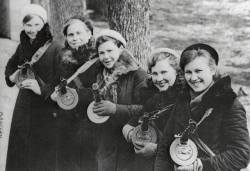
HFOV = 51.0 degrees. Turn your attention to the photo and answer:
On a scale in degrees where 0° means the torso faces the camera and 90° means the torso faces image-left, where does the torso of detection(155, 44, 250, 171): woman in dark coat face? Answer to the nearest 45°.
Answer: approximately 45°

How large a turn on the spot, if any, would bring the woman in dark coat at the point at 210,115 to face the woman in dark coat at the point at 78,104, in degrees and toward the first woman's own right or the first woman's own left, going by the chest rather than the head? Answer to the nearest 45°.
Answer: approximately 45° to the first woman's own right

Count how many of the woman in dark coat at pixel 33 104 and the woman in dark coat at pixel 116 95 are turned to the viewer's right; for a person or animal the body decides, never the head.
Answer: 0

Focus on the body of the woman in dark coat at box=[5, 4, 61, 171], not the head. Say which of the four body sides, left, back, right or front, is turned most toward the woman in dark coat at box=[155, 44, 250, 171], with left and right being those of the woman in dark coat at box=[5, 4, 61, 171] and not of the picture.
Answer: left

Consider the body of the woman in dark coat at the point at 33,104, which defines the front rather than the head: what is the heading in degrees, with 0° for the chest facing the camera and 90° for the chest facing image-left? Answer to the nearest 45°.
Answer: approximately 45°

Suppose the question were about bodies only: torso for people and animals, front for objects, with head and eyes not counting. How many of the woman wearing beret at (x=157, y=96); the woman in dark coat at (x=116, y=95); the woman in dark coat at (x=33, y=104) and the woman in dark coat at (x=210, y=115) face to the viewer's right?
0

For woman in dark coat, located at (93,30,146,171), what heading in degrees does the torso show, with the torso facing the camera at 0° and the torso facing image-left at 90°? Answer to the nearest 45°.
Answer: approximately 45°

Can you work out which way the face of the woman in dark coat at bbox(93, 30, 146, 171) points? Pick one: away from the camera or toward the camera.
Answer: toward the camera

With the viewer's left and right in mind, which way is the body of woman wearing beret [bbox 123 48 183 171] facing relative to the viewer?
facing the viewer and to the left of the viewer

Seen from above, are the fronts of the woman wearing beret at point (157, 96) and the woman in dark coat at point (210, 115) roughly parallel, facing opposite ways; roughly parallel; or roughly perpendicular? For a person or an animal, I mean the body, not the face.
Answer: roughly parallel

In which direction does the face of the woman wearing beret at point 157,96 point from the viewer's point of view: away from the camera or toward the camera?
toward the camera
